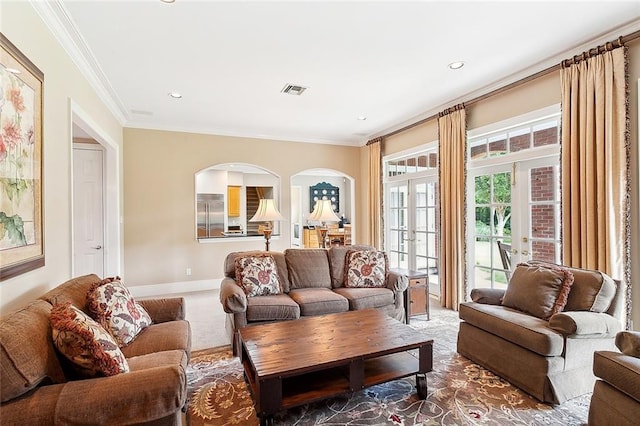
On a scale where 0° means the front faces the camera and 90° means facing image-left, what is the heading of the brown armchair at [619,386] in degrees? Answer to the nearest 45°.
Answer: approximately 45°

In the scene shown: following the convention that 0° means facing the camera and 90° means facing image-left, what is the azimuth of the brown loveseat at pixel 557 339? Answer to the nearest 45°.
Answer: approximately 45°

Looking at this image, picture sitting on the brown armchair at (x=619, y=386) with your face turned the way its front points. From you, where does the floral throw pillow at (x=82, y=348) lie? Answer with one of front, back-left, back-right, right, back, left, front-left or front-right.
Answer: front

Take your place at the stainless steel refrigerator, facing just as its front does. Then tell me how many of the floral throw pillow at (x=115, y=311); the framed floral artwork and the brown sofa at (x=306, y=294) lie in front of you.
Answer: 3

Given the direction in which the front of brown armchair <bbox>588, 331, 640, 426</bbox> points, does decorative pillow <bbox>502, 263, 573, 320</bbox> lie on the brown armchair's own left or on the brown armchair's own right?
on the brown armchair's own right

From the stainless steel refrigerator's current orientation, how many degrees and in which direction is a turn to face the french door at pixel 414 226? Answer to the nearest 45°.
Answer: approximately 45° to its left

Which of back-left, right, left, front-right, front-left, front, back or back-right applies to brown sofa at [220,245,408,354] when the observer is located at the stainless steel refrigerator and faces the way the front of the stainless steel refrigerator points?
front

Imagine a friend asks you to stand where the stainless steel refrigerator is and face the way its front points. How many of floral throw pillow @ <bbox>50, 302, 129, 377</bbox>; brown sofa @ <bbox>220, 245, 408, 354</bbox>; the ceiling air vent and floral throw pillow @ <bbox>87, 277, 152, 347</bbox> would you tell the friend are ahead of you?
4

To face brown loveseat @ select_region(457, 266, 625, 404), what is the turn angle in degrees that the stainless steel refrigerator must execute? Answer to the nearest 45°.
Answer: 0° — it already faces it

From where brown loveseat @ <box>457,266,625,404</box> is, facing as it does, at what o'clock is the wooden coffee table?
The wooden coffee table is roughly at 12 o'clock from the brown loveseat.

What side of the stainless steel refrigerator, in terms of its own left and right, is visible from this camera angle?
front

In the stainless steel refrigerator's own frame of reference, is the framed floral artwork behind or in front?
in front
